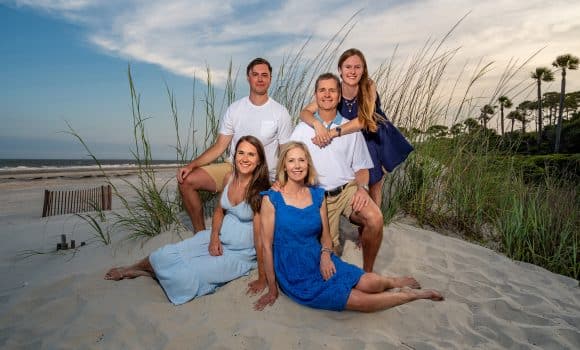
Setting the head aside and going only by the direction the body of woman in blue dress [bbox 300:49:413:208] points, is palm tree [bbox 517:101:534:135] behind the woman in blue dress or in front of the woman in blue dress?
behind

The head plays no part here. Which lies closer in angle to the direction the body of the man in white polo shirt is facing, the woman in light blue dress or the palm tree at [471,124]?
the woman in light blue dress

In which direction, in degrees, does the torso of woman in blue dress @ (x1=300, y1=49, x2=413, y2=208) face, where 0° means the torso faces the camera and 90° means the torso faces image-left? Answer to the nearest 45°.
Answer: approximately 45°

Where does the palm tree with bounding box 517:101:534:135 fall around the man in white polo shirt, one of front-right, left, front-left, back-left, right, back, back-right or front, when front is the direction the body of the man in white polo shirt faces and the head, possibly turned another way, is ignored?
back-left

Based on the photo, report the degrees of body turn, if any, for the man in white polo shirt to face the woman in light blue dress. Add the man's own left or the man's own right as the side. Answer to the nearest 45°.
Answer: approximately 90° to the man's own right

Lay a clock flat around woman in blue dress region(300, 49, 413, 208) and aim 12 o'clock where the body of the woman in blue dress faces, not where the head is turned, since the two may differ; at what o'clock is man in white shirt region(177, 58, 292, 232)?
The man in white shirt is roughly at 2 o'clock from the woman in blue dress.

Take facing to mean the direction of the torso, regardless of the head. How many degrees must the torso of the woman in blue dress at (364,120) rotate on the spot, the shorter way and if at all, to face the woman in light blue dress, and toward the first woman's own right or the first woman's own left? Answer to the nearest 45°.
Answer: approximately 45° to the first woman's own right

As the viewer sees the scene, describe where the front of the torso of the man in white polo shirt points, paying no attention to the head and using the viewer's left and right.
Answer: facing the viewer

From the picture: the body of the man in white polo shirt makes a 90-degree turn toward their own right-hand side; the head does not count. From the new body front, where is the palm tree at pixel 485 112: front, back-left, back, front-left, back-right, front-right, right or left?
back-right
